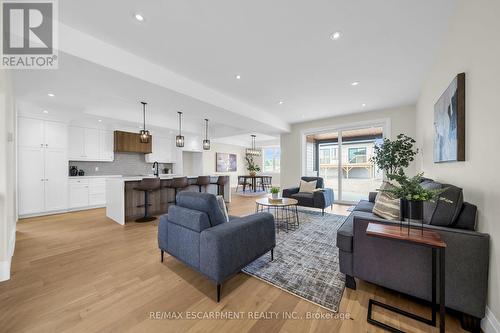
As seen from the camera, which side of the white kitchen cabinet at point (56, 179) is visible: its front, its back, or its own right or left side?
front

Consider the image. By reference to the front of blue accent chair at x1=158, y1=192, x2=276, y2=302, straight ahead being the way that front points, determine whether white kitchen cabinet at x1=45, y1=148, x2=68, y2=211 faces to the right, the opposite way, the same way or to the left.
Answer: to the right

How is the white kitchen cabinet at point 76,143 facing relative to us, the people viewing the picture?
facing the viewer

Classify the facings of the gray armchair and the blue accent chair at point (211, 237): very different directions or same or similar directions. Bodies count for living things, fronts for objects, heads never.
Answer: very different directions

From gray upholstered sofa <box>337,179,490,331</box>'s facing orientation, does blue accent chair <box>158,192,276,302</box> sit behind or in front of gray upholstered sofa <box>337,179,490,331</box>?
in front

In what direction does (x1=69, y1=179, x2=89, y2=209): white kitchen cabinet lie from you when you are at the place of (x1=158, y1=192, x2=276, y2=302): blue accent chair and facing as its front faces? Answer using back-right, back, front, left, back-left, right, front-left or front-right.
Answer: left

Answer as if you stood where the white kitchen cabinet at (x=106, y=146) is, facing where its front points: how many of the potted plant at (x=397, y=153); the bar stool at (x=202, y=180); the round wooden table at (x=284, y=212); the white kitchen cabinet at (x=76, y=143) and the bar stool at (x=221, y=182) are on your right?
1

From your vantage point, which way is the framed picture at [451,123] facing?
to the viewer's left

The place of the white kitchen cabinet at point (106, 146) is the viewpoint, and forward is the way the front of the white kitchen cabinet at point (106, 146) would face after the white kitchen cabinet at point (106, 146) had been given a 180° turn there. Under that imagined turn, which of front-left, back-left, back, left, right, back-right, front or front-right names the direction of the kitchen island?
back

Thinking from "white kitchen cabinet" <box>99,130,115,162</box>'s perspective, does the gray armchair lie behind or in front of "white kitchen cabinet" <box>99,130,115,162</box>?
in front

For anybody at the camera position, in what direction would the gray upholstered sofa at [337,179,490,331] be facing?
facing to the left of the viewer

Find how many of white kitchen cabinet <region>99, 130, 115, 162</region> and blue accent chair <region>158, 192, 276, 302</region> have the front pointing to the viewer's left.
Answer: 0

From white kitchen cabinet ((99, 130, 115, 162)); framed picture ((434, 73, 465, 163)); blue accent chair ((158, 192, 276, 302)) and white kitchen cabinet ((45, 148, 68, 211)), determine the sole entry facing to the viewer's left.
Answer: the framed picture

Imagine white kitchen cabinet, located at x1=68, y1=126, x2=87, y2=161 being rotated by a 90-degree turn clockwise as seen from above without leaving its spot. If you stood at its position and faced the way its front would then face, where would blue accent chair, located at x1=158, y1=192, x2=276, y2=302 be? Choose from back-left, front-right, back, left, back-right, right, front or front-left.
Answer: left

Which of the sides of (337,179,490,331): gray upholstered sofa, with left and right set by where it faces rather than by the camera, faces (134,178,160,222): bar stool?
front
